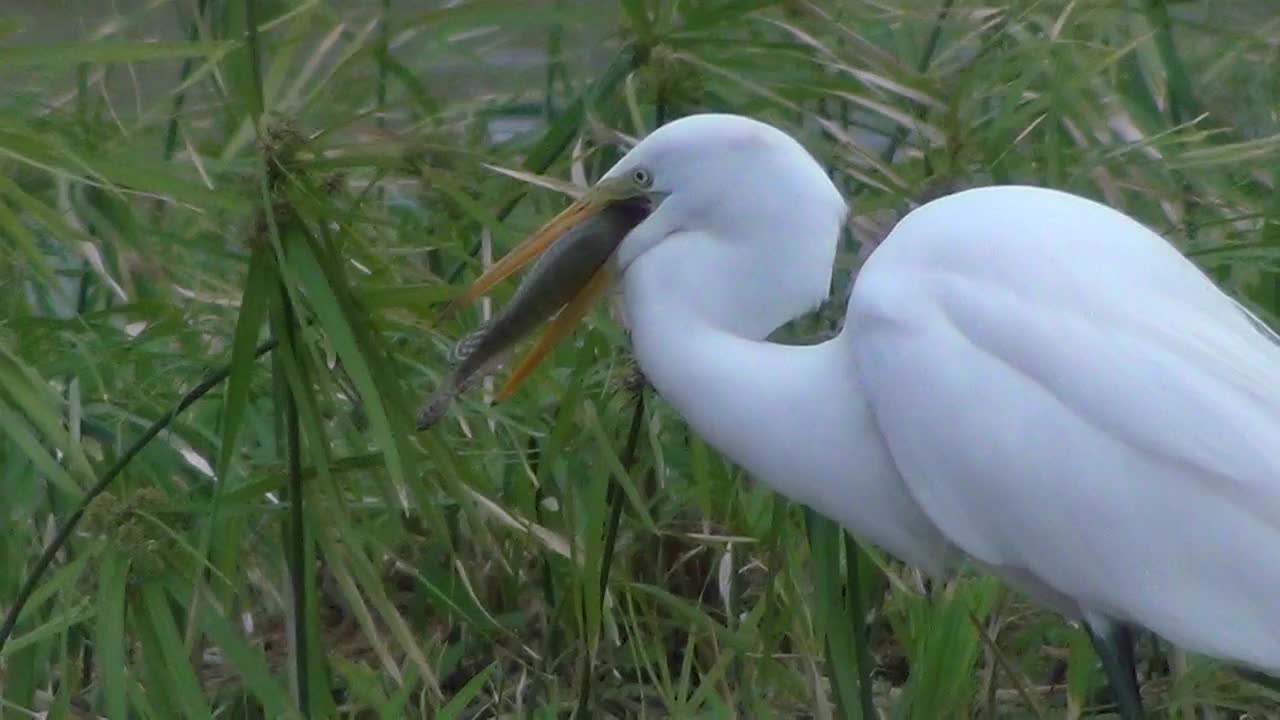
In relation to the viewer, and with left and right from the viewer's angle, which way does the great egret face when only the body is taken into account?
facing to the left of the viewer
